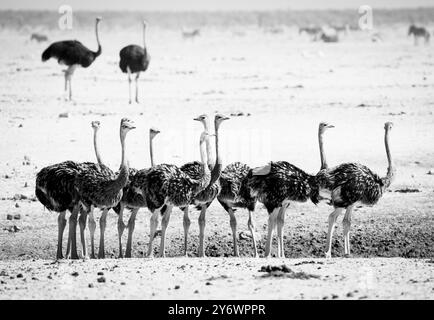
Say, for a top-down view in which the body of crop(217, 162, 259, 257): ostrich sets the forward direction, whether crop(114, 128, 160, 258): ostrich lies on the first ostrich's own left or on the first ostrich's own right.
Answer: on the first ostrich's own left
